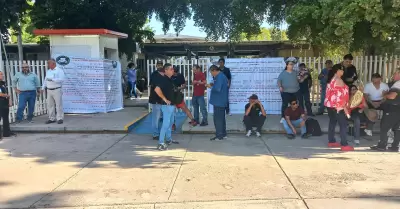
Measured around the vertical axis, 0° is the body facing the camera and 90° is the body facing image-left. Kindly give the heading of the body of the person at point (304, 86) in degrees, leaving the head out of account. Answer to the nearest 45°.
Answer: approximately 45°

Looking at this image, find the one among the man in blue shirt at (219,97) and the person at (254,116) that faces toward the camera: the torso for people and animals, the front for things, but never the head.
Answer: the person

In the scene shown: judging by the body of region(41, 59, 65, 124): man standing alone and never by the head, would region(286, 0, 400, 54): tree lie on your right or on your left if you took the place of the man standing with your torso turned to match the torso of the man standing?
on your left

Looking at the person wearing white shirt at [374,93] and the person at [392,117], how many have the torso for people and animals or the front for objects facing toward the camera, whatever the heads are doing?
1

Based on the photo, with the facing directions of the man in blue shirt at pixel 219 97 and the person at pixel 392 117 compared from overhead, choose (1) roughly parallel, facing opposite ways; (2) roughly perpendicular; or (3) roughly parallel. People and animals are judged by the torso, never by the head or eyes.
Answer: roughly parallel

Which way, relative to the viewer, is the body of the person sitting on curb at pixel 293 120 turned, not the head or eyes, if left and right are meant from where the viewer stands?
facing the viewer

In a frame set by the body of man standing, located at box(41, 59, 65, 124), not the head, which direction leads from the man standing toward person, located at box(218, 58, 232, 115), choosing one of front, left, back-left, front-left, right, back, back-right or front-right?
back-left

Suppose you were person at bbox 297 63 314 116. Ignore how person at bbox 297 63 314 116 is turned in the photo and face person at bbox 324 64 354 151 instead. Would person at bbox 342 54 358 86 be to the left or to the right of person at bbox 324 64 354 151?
left

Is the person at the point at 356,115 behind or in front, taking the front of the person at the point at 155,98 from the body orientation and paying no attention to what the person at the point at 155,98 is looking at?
in front

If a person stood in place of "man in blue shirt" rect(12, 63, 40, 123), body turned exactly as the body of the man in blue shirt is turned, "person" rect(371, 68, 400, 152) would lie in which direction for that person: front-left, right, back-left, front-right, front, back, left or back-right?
front-left

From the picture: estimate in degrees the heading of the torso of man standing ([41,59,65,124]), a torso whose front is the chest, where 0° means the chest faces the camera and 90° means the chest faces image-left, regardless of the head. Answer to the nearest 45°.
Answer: approximately 45°

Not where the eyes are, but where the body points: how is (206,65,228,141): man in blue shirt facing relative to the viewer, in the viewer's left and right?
facing to the left of the viewer

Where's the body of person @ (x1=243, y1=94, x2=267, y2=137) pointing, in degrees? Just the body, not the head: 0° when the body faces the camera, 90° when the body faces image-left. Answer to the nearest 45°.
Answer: approximately 0°

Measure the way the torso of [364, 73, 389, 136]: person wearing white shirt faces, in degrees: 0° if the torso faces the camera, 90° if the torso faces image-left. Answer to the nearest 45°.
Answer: approximately 0°

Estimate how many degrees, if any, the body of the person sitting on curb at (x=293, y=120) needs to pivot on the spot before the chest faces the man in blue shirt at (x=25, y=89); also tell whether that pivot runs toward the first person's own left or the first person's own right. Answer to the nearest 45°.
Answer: approximately 90° to the first person's own right

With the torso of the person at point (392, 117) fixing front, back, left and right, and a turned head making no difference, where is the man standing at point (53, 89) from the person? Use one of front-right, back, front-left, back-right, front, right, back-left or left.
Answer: front
